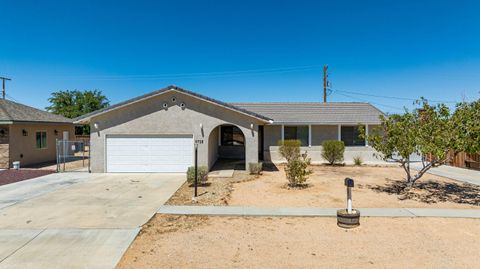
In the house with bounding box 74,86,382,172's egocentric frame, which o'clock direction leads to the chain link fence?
The chain link fence is roughly at 2 o'clock from the house.

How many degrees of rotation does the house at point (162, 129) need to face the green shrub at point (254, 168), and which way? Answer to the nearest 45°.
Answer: approximately 90° to its left

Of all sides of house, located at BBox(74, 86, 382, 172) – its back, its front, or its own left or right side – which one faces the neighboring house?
right

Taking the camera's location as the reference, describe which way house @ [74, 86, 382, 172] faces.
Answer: facing the viewer

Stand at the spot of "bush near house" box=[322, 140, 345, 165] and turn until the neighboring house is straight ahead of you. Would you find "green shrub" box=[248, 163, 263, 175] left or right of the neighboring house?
left

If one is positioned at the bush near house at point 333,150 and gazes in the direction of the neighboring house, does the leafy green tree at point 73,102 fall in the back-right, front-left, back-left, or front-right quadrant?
front-right

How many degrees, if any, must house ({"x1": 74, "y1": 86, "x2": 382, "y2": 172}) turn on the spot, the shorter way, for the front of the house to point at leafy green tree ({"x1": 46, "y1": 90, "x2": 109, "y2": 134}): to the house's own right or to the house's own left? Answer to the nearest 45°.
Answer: approximately 135° to the house's own right

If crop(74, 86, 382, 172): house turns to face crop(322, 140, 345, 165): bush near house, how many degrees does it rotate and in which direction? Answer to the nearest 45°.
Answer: approximately 90° to its left

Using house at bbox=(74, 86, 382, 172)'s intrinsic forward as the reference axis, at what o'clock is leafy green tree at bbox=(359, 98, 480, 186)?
The leafy green tree is roughly at 10 o'clock from the house.

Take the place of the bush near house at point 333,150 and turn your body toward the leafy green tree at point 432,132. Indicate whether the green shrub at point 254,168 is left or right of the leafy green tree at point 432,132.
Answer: right
